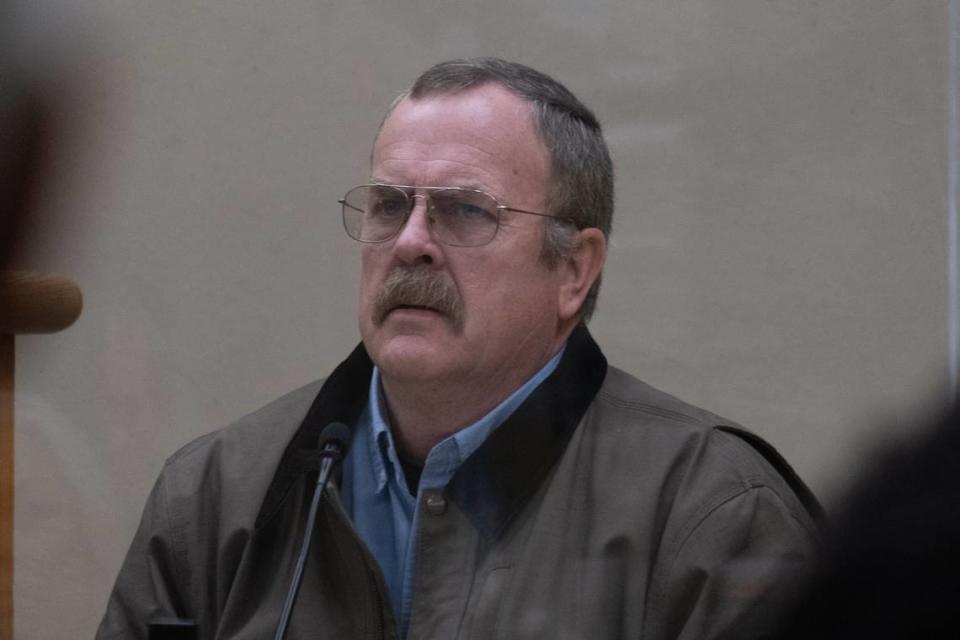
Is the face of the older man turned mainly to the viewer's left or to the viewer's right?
to the viewer's left

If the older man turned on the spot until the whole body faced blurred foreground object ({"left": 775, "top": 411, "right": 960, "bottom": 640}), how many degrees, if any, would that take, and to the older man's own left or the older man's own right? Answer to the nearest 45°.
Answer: approximately 45° to the older man's own left

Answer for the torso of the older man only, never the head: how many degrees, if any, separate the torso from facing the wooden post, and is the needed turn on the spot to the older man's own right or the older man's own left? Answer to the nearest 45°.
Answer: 0° — they already face it

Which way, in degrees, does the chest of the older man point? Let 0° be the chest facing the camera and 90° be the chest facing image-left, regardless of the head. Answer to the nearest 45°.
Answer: approximately 45°
